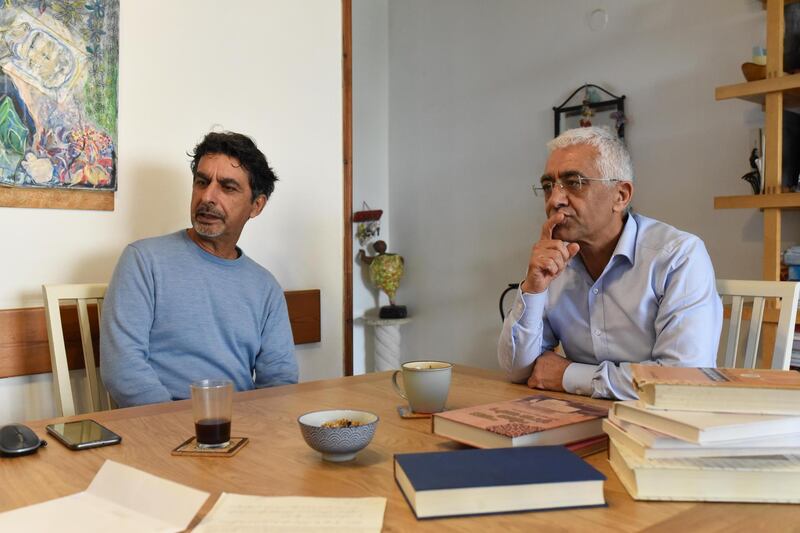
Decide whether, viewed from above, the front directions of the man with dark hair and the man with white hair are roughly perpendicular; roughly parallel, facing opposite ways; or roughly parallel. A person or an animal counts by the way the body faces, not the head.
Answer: roughly perpendicular

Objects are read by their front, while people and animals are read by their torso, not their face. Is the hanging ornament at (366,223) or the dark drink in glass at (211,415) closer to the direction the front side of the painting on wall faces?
the dark drink in glass

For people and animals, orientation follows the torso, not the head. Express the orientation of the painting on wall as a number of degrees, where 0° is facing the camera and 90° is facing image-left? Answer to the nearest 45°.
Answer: approximately 0°

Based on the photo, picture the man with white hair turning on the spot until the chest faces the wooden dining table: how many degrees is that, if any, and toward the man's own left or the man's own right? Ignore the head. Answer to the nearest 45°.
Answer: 0° — they already face it

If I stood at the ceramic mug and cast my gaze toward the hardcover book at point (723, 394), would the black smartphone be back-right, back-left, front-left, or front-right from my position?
back-right

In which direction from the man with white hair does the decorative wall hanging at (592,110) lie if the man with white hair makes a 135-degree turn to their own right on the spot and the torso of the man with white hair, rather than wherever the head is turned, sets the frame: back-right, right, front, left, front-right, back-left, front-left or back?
front

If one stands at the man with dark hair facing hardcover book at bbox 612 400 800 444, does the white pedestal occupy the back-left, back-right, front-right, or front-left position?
back-left

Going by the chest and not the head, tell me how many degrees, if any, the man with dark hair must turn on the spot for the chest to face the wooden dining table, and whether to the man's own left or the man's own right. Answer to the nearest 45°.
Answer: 0° — they already face it

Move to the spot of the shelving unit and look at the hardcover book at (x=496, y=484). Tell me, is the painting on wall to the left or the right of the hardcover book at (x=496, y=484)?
right

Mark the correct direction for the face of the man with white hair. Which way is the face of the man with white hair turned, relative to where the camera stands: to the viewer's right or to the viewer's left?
to the viewer's left

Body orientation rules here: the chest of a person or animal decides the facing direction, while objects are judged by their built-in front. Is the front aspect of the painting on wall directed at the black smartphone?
yes

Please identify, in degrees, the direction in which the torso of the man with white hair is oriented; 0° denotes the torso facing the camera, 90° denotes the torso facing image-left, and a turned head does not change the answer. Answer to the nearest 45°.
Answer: approximately 45°
